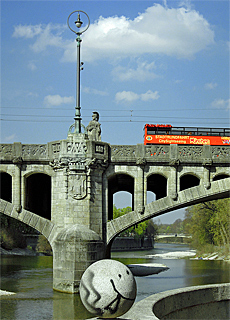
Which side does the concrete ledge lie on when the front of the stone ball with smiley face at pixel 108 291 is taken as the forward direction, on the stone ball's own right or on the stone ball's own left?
on the stone ball's own left

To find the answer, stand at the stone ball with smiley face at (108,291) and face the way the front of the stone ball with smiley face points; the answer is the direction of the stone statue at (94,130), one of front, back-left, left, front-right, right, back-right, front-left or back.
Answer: back-left

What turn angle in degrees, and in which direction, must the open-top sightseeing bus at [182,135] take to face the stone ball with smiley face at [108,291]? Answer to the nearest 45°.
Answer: approximately 90° to its left

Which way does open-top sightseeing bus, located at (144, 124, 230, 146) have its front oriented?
to the viewer's left

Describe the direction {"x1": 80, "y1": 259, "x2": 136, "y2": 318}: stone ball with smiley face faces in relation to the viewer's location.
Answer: facing the viewer and to the right of the viewer

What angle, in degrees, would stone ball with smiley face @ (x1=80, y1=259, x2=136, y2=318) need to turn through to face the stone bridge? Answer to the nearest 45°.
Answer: approximately 135° to its left

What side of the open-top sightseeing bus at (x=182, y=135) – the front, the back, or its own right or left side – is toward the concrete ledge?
left

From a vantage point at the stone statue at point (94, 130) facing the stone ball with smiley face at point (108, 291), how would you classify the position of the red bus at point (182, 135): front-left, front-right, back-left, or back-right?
back-left
